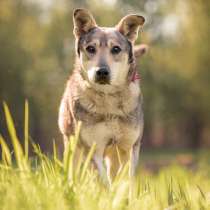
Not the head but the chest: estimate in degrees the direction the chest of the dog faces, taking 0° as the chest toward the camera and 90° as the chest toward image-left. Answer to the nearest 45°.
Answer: approximately 0°
